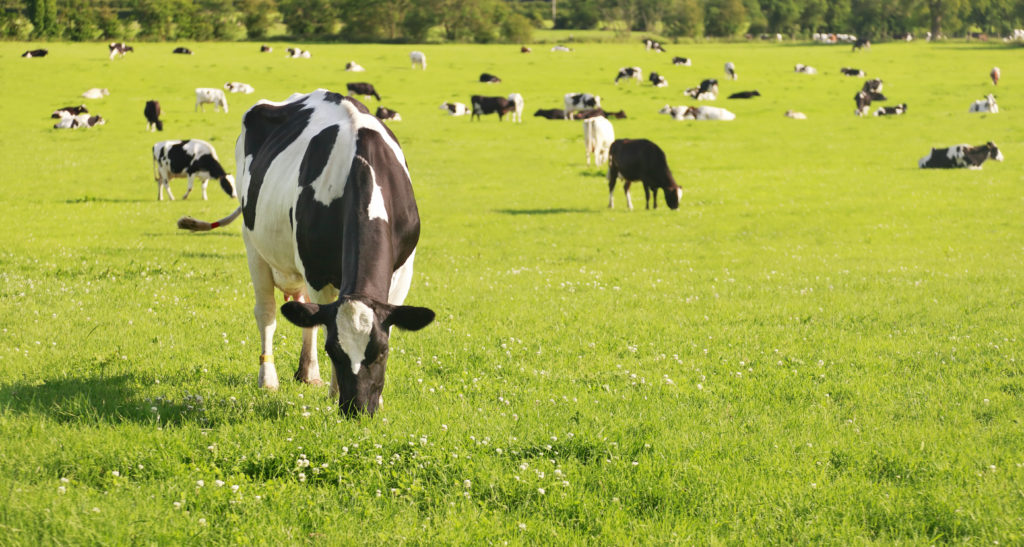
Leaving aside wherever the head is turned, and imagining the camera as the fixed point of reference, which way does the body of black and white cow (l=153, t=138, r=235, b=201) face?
to the viewer's right

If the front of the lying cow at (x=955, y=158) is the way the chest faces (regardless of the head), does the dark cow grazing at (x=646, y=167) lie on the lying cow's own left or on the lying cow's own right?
on the lying cow's own right

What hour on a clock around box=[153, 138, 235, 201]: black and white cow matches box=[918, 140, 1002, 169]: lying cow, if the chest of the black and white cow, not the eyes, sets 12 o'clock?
The lying cow is roughly at 12 o'clock from the black and white cow.

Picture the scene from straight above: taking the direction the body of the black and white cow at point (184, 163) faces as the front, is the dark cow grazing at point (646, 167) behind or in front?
in front

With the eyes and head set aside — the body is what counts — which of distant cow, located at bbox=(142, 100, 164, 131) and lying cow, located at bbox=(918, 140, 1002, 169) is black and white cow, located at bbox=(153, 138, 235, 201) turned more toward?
the lying cow

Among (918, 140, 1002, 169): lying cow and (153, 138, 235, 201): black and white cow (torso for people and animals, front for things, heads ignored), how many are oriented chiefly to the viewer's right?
2

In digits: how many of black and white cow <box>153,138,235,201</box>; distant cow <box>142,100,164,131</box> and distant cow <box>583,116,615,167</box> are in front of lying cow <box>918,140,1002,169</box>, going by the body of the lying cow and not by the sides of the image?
0

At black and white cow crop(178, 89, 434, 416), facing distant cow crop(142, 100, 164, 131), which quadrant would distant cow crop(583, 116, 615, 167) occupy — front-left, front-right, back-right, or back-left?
front-right

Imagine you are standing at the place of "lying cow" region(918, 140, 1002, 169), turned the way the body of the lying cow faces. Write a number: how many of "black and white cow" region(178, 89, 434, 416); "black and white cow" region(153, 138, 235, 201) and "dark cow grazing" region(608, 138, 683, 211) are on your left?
0

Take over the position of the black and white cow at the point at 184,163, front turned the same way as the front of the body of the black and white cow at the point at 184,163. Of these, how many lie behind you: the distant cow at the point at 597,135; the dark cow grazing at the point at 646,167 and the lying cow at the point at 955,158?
0

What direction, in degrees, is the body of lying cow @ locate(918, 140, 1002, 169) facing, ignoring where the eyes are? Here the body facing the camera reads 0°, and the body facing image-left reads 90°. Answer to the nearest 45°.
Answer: approximately 270°

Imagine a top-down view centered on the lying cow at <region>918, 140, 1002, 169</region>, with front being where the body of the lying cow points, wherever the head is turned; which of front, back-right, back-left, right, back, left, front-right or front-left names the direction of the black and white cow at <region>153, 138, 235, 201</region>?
back-right

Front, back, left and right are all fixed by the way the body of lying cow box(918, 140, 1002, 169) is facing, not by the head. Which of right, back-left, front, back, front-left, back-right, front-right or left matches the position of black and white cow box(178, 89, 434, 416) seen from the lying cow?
right

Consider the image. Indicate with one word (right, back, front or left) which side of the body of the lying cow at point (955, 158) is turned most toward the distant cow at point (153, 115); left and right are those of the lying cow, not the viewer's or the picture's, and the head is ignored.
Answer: back

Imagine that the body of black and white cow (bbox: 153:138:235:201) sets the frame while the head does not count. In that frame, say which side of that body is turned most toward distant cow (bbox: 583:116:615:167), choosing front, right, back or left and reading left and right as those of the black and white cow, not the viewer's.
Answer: front

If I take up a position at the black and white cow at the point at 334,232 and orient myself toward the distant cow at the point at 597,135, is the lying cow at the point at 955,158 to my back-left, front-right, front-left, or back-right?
front-right
